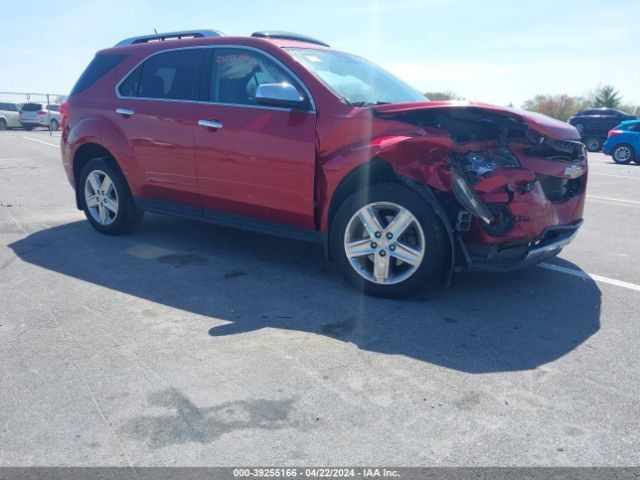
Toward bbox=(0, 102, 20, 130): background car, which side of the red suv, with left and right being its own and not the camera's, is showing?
back

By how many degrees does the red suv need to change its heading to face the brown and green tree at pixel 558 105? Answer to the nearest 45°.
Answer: approximately 135° to its left

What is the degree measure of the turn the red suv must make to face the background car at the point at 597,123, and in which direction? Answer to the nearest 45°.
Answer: approximately 90° to its left

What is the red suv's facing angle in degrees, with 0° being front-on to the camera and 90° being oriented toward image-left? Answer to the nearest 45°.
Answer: approximately 315°

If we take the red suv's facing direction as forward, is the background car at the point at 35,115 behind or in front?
behind

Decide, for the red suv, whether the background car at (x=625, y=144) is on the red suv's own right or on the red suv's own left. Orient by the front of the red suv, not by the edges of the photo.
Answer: on the red suv's own left
